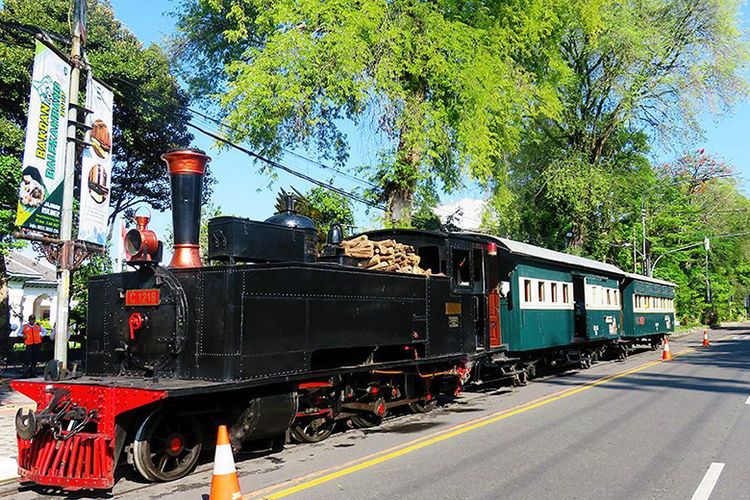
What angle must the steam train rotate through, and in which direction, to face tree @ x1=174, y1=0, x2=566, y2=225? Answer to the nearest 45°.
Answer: approximately 135° to its right

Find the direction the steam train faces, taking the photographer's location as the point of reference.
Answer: facing the viewer and to the left of the viewer

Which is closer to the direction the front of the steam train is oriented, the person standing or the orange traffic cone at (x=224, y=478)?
the orange traffic cone

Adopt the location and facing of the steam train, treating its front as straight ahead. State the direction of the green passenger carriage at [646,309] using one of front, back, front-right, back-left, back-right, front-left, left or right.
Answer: back

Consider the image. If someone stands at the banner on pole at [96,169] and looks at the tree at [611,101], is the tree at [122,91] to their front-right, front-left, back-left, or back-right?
front-left

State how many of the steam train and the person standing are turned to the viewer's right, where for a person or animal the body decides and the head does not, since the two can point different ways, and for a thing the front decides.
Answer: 0

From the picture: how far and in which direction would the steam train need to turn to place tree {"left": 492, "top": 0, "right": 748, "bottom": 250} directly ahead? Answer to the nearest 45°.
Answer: approximately 180°

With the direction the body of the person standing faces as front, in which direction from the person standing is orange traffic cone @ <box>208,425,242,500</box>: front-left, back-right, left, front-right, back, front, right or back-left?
front

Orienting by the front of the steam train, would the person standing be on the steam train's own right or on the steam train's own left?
on the steam train's own right

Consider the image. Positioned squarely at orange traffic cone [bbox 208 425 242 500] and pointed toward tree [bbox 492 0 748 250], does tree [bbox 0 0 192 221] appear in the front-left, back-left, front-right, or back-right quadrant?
front-left

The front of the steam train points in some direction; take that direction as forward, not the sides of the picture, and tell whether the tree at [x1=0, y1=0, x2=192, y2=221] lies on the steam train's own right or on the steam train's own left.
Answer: on the steam train's own right

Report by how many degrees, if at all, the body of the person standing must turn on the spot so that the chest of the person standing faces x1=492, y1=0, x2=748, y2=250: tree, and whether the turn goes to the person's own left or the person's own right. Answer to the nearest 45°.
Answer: approximately 90° to the person's own left

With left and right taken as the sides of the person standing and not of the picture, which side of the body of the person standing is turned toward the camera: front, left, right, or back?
front
